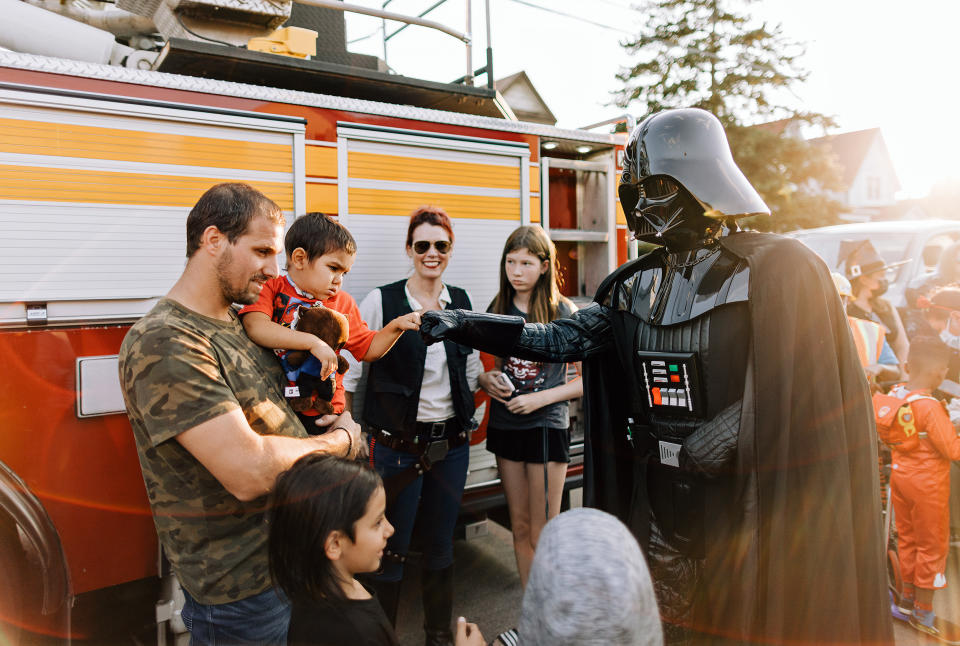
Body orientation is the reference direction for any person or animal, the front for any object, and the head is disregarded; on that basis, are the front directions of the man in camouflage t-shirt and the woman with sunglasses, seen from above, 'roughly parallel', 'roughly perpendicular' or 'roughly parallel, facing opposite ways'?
roughly perpendicular

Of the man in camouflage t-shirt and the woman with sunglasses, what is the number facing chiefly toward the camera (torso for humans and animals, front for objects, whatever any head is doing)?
1

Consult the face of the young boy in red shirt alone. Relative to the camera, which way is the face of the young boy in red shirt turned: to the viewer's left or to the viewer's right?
to the viewer's right

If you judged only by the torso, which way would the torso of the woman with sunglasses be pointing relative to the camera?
toward the camera

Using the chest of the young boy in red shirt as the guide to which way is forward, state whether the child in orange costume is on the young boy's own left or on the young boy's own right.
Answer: on the young boy's own left

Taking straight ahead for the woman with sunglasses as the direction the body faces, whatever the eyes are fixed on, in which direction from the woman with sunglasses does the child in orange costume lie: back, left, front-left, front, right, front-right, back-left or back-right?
left

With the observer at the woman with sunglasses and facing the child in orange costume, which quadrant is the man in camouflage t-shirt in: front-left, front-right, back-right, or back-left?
back-right

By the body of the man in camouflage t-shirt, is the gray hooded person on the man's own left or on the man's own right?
on the man's own right

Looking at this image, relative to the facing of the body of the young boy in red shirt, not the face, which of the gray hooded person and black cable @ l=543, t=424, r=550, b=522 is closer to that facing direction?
the gray hooded person

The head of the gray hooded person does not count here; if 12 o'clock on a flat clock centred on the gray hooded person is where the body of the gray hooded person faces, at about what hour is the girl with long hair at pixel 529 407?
The girl with long hair is roughly at 12 o'clock from the gray hooded person.

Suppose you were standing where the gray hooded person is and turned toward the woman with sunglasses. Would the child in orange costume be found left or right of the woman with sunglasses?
right

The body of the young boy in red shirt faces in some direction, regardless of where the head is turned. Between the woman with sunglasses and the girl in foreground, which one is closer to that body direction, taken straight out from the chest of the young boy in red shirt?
the girl in foreground

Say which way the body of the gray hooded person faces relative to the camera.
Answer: away from the camera

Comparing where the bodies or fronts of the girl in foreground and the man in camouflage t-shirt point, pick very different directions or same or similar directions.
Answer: same or similar directions

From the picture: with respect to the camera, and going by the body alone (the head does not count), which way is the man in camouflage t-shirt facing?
to the viewer's right

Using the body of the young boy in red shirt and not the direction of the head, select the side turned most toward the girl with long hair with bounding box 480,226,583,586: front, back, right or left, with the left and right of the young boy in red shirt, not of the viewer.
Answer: left

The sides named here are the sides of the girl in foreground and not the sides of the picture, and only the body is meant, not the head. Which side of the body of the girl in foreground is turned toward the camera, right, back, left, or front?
right
